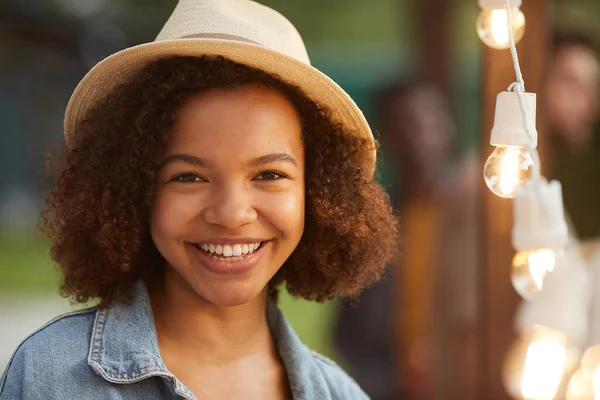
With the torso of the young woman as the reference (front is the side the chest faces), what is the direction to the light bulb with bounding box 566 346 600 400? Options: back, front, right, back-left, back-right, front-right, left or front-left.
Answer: left

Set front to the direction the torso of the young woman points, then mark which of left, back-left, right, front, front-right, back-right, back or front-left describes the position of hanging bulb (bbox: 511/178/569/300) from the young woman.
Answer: front-left

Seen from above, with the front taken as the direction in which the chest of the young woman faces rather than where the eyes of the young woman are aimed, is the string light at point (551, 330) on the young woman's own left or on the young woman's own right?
on the young woman's own left

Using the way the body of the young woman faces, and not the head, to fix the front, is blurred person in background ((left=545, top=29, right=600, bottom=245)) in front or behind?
behind

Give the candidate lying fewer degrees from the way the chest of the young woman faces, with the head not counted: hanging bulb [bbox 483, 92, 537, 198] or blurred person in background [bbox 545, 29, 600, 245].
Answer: the hanging bulb

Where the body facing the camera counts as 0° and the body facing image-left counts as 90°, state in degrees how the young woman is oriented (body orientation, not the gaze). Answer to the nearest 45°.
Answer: approximately 0°

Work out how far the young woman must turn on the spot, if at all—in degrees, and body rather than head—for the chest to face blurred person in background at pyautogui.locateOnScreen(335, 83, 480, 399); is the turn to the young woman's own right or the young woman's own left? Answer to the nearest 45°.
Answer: approximately 135° to the young woman's own left

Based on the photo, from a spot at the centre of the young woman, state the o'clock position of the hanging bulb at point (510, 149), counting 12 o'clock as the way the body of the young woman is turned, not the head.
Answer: The hanging bulb is roughly at 10 o'clock from the young woman.
